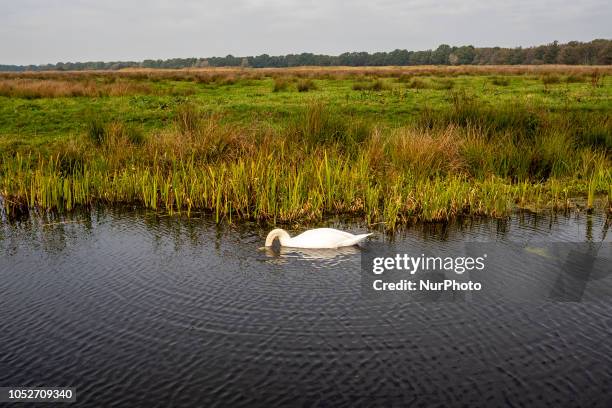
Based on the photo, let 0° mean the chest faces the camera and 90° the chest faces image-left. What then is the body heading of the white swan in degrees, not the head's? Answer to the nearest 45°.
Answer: approximately 90°
